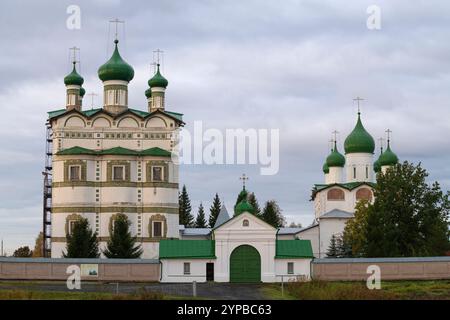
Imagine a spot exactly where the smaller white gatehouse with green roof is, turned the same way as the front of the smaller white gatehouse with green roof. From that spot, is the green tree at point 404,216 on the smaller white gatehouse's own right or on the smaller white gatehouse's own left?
on the smaller white gatehouse's own left

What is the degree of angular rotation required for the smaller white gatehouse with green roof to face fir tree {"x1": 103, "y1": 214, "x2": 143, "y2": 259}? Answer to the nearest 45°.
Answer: approximately 135° to its right

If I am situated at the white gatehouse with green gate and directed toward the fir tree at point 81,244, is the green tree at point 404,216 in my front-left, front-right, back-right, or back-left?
back-right

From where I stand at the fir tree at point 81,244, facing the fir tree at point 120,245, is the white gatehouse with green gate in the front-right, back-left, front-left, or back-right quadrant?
front-right

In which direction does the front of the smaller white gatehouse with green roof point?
toward the camera

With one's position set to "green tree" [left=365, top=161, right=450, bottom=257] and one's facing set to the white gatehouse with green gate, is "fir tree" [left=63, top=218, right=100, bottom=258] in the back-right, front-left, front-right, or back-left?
front-right

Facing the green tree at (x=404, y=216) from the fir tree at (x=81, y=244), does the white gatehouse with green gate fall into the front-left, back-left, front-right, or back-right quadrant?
front-right

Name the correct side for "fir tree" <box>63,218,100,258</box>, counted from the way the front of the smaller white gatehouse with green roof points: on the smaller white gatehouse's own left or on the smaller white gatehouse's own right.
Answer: on the smaller white gatehouse's own right
